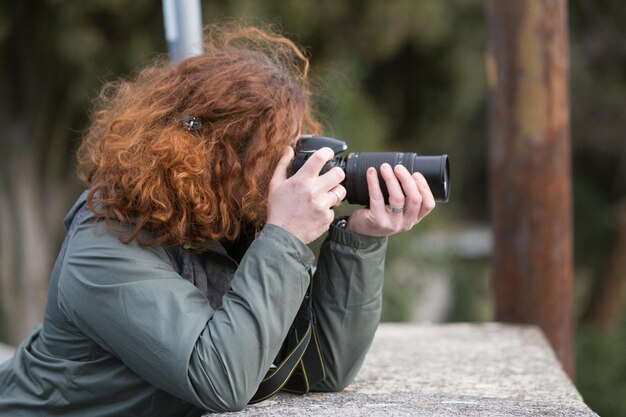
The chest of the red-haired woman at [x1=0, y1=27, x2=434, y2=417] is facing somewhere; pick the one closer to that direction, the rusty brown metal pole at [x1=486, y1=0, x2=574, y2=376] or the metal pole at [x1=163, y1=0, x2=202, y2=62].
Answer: the rusty brown metal pole

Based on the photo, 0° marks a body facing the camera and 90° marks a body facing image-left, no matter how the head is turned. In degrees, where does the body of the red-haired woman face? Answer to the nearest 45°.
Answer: approximately 270°

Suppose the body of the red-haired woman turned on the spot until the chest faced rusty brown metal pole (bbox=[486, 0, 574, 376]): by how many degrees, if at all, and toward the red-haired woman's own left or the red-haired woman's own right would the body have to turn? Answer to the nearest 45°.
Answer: approximately 45° to the red-haired woman's own left

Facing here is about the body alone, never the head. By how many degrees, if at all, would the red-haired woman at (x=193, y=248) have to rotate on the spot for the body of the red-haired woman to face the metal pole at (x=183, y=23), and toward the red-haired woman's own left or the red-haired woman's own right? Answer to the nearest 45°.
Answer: approximately 90° to the red-haired woman's own left

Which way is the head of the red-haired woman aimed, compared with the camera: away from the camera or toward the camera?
away from the camera
